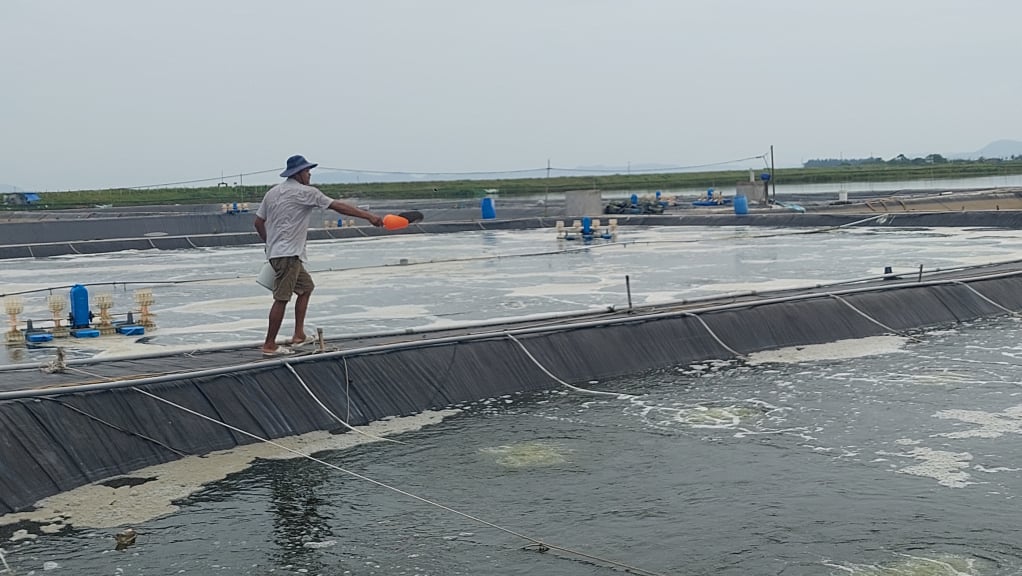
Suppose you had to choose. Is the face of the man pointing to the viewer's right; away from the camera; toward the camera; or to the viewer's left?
to the viewer's right

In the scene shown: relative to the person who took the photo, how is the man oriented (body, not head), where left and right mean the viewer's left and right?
facing away from the viewer and to the right of the viewer

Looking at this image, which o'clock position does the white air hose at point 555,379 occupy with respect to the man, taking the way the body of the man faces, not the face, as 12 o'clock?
The white air hose is roughly at 1 o'clock from the man.

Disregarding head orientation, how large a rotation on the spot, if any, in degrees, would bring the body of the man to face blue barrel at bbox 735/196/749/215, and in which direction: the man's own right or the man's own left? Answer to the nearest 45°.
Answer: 0° — they already face it

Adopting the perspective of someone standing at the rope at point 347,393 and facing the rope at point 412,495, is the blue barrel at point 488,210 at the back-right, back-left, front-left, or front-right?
back-left
